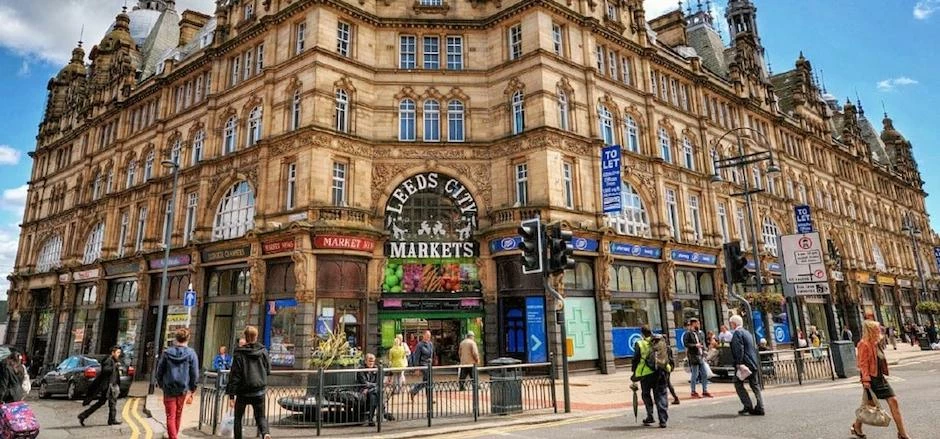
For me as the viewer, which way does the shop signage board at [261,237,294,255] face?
facing the viewer and to the left of the viewer

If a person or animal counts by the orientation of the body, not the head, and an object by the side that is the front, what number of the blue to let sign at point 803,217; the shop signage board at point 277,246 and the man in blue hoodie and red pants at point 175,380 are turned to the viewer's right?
0

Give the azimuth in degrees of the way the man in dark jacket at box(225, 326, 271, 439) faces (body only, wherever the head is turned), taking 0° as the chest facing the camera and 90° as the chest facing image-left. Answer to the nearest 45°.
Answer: approximately 180°

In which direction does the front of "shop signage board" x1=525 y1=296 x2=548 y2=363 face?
toward the camera

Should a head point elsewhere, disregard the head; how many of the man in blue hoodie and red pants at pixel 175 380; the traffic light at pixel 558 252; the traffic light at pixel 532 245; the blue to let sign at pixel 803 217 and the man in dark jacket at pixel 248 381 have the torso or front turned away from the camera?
2

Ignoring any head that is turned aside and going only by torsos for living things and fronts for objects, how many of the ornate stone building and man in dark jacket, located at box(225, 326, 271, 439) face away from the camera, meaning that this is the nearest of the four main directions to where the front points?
1

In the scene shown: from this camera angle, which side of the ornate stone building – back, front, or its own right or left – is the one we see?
front

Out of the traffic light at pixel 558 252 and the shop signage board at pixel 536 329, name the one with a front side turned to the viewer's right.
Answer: the traffic light

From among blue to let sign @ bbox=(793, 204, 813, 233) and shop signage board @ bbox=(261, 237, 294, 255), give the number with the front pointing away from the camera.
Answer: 0

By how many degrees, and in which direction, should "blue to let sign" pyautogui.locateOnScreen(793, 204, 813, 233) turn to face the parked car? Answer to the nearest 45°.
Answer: approximately 45° to its right

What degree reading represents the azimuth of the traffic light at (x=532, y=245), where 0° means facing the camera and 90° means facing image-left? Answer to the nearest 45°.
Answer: approximately 45°

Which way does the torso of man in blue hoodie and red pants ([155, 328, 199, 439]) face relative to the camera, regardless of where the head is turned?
away from the camera
